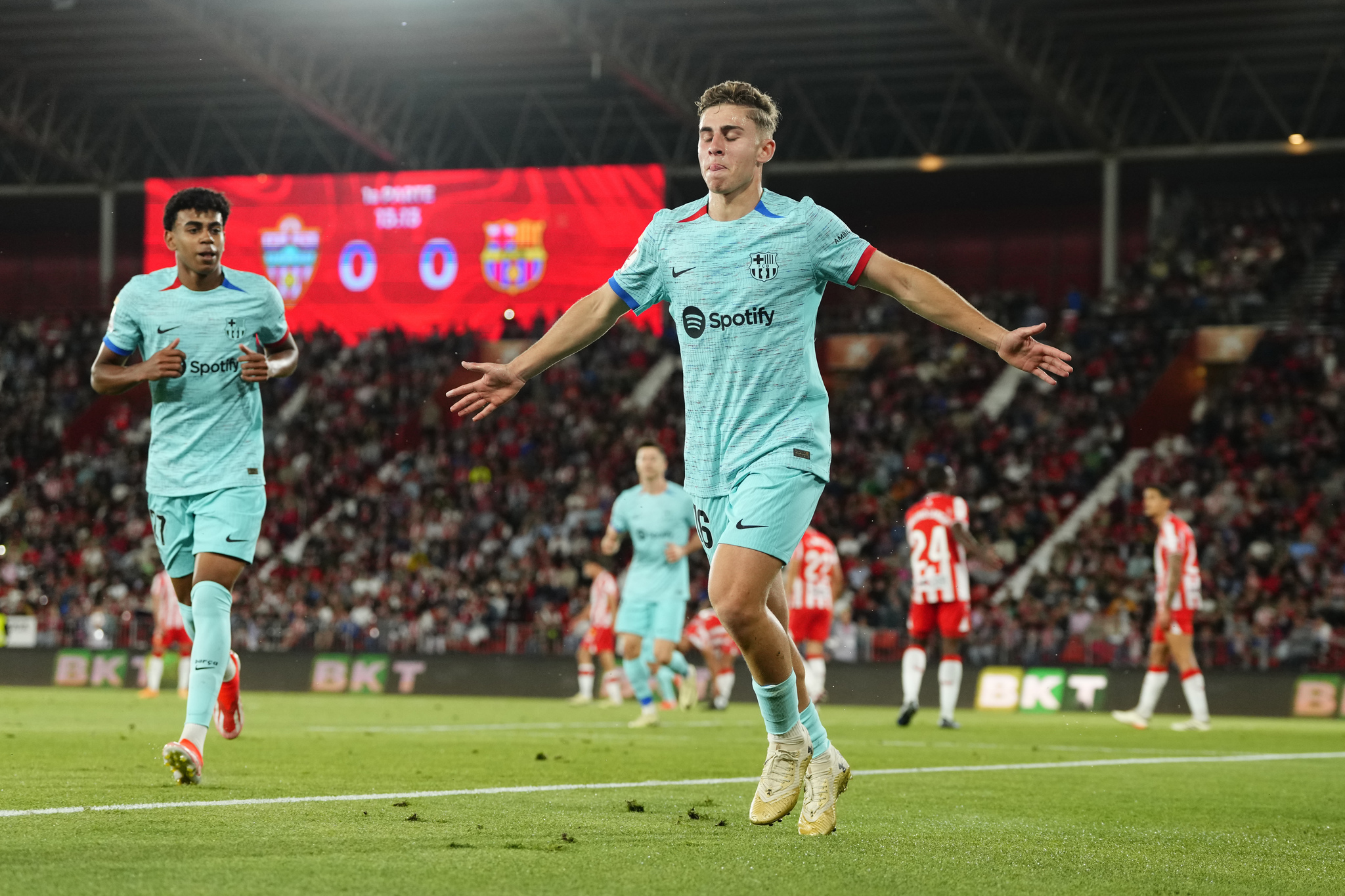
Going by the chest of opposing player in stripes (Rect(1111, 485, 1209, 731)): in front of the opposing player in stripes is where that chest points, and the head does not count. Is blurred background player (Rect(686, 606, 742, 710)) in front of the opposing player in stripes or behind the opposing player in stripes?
in front

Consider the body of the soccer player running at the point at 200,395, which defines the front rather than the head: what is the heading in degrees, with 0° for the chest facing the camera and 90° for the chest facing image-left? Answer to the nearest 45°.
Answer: approximately 0°

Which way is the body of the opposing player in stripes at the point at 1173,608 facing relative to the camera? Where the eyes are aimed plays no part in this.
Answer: to the viewer's left

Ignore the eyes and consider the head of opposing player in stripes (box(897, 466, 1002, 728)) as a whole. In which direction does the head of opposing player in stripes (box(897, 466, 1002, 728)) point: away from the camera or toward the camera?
away from the camera

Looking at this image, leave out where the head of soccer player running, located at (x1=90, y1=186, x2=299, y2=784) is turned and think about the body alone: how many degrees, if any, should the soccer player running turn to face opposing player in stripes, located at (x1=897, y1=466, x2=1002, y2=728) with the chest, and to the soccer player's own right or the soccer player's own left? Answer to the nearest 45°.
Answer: approximately 135° to the soccer player's own left

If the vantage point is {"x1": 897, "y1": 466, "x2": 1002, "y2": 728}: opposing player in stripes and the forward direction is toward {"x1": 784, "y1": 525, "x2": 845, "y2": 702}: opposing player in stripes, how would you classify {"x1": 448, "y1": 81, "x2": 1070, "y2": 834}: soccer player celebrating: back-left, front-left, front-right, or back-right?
back-left

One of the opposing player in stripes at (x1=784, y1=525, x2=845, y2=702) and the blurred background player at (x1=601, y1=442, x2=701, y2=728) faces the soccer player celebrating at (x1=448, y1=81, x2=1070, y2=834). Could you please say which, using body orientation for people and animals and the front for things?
the blurred background player

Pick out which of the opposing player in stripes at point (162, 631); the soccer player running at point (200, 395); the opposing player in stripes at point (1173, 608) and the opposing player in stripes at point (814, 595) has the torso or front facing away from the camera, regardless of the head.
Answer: the opposing player in stripes at point (814, 595)

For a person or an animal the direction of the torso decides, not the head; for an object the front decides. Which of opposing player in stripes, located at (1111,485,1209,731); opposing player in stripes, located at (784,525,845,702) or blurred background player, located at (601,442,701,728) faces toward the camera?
the blurred background player

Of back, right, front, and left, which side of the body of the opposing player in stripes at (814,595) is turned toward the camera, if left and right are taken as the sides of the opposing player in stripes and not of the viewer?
back
